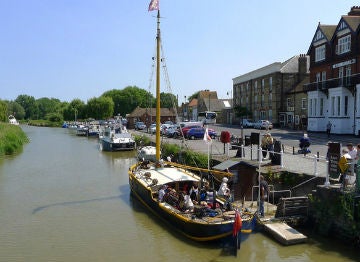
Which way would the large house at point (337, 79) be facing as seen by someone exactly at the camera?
facing the viewer and to the left of the viewer

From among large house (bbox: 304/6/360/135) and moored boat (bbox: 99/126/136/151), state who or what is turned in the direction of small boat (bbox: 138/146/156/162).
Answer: the large house

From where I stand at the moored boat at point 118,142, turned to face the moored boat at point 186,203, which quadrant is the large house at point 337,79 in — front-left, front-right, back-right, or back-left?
front-left

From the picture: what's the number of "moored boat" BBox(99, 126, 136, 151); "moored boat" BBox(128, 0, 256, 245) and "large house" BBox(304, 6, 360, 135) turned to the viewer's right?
0

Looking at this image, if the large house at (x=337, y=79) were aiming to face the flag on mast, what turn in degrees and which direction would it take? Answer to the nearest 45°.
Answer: approximately 45° to its left

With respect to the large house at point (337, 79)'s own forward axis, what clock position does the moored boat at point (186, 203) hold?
The moored boat is roughly at 11 o'clock from the large house.

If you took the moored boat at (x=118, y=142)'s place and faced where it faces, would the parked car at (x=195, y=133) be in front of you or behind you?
behind

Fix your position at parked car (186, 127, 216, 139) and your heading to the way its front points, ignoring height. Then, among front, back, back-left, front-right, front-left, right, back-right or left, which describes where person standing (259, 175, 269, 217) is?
right

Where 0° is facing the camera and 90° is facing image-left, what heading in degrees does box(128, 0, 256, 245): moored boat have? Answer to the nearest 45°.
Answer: approximately 135°

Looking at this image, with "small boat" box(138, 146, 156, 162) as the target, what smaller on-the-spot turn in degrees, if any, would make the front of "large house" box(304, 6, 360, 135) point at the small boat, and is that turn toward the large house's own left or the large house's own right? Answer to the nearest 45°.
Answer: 0° — it already faces it

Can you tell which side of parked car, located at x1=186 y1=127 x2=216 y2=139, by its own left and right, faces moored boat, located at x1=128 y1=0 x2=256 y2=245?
left
